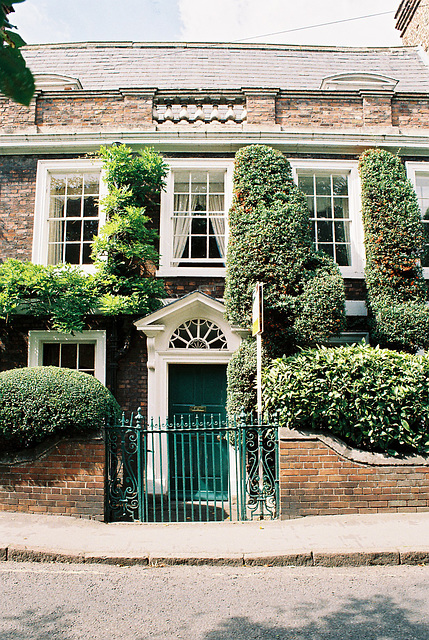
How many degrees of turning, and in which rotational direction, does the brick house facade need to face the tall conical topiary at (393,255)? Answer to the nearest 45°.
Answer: approximately 90° to its left

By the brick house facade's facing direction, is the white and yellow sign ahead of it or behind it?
ahead

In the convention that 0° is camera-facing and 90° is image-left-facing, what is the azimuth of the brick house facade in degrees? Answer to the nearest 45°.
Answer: approximately 0°
